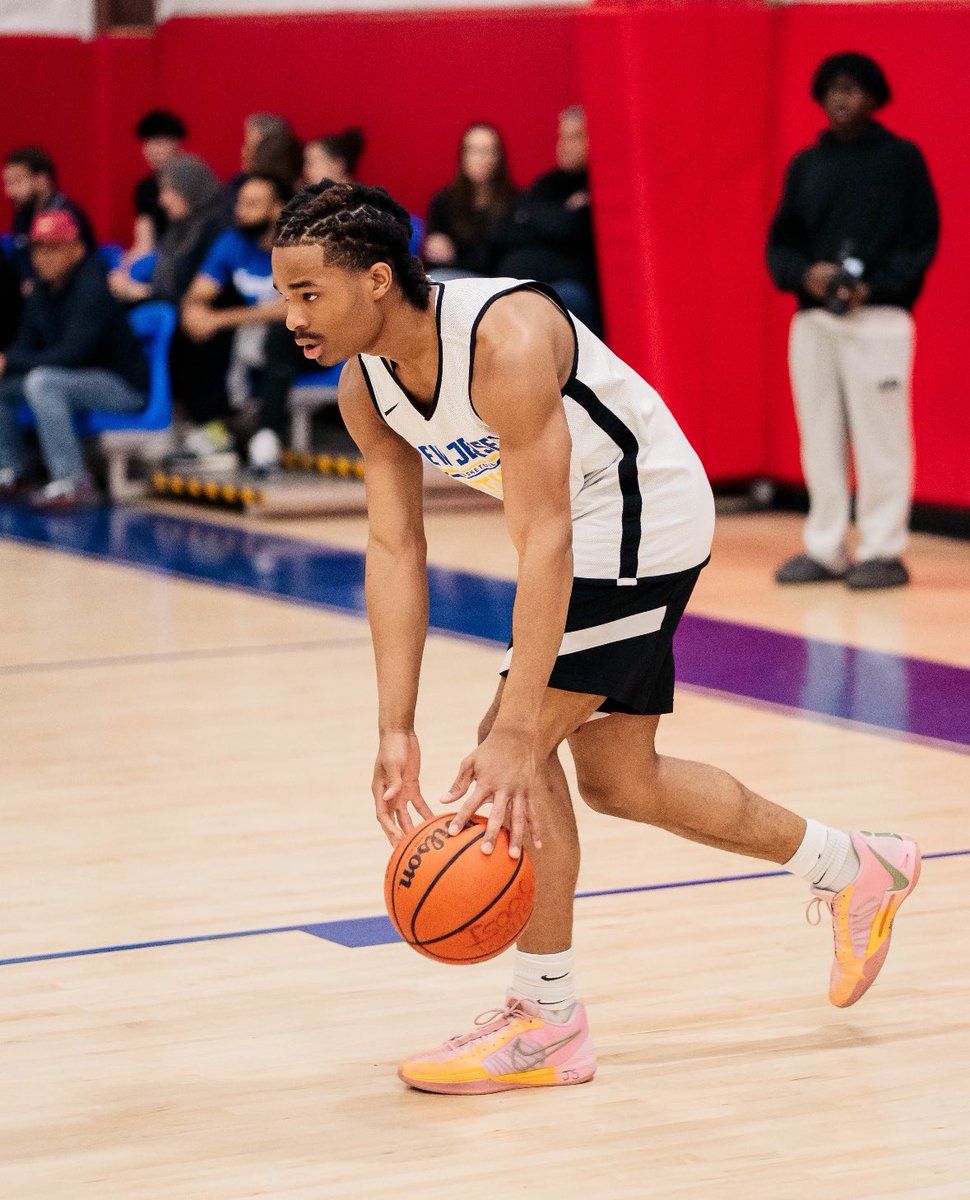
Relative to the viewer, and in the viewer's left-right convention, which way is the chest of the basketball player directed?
facing to the left of the viewer

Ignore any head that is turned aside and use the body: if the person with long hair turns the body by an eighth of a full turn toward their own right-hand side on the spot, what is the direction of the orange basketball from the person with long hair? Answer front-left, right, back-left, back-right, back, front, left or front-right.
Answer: front-left

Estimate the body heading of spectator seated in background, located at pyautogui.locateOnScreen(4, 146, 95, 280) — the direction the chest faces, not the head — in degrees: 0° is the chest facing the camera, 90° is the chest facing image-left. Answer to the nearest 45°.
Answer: approximately 45°

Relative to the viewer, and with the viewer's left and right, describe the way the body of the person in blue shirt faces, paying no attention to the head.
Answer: facing the viewer

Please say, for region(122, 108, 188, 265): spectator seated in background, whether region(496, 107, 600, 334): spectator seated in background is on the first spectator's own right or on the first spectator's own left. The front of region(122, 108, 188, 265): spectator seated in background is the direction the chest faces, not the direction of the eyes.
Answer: on the first spectator's own left

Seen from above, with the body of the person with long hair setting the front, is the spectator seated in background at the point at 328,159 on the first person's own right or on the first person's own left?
on the first person's own right

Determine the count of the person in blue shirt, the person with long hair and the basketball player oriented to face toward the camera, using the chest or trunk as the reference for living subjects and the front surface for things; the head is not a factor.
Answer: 2

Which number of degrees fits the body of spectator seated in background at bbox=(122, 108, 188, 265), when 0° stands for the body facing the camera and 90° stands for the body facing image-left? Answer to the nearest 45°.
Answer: approximately 45°

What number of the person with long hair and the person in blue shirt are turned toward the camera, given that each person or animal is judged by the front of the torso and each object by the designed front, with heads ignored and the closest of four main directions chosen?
2

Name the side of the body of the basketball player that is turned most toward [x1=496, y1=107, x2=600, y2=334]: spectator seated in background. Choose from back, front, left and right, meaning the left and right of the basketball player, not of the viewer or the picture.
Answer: right

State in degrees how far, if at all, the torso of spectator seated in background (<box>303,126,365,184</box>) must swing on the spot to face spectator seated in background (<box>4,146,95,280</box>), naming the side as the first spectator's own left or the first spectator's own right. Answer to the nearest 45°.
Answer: approximately 45° to the first spectator's own right

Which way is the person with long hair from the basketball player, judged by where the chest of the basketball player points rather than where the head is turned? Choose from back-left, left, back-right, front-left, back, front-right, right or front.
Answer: right

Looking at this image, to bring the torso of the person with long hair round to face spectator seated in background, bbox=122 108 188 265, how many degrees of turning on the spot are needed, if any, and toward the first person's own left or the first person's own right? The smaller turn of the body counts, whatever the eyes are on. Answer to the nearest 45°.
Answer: approximately 135° to the first person's own right

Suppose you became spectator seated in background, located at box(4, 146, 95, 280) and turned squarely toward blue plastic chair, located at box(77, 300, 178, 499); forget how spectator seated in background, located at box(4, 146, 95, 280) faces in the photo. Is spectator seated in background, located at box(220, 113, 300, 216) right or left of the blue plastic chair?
left

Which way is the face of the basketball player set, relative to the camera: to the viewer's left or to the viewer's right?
to the viewer's left

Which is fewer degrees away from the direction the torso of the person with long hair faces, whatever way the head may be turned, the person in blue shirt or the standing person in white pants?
the standing person in white pants

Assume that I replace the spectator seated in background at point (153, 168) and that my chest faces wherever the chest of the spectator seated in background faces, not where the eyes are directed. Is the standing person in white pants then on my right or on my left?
on my left
